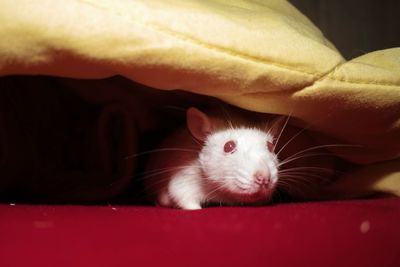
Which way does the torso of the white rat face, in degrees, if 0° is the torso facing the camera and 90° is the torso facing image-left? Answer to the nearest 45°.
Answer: approximately 315°
